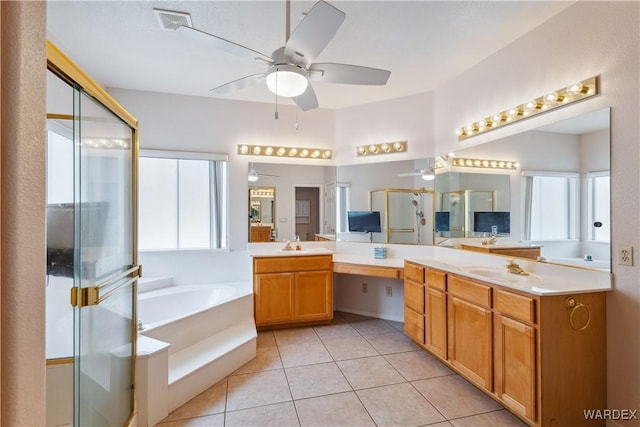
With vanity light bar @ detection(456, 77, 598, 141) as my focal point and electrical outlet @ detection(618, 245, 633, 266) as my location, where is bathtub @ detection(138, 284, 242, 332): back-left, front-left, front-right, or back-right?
front-left

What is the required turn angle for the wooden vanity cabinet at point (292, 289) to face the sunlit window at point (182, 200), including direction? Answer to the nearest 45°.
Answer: approximately 90° to its right

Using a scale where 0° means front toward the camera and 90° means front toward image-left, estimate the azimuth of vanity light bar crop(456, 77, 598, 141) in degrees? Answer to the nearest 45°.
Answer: approximately 45°

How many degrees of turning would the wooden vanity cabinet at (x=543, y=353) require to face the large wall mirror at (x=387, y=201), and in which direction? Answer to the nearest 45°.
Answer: approximately 90° to its right

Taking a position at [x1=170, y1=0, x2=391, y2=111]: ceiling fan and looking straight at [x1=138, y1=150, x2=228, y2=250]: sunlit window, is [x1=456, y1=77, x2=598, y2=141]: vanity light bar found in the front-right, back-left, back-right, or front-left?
back-right

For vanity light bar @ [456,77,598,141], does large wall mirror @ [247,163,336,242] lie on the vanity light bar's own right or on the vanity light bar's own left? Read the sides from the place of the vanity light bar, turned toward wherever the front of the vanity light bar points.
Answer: on the vanity light bar's own right

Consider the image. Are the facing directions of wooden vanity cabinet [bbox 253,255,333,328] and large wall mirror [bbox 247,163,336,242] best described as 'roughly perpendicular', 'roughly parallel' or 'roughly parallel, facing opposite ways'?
roughly parallel

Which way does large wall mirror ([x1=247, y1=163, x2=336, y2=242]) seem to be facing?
toward the camera

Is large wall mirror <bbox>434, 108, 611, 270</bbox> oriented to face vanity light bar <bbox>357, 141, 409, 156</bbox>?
no

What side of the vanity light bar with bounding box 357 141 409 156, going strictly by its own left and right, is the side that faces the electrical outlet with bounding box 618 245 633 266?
left

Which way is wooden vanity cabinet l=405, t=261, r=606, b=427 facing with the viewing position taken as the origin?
facing the viewer and to the left of the viewer

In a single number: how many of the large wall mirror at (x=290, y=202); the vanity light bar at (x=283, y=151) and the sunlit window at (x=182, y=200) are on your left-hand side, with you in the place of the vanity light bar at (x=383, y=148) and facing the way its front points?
0

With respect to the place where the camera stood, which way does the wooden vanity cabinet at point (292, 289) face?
facing the viewer

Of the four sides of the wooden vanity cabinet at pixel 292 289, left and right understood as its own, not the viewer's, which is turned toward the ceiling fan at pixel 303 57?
front

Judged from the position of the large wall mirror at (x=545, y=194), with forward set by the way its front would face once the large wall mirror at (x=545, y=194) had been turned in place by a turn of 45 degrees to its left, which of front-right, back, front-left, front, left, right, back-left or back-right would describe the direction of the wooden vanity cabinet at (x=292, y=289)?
right

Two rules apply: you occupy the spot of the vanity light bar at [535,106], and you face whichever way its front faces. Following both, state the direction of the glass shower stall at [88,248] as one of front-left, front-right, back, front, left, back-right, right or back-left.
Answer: front

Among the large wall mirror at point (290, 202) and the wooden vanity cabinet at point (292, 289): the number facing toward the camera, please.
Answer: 2
